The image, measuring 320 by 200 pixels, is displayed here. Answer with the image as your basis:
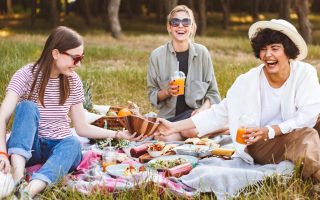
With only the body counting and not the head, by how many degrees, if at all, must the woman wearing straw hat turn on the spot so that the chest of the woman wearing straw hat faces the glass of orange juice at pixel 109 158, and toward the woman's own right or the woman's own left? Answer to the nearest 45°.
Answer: approximately 90° to the woman's own right

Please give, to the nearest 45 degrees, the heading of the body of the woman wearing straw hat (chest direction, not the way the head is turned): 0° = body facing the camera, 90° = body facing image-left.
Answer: approximately 0°

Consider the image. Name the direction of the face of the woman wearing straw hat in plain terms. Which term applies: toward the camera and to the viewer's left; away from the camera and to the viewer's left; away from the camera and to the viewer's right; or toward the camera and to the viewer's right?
toward the camera and to the viewer's left

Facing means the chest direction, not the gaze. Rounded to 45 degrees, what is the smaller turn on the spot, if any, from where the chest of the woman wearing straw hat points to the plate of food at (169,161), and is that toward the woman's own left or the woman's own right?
approximately 90° to the woman's own right

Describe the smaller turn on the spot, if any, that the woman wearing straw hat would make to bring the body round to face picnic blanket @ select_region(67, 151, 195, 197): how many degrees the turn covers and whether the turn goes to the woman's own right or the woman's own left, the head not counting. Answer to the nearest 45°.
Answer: approximately 45° to the woman's own right

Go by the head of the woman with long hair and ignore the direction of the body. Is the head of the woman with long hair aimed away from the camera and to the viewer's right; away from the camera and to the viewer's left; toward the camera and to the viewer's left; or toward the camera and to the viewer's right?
toward the camera and to the viewer's right

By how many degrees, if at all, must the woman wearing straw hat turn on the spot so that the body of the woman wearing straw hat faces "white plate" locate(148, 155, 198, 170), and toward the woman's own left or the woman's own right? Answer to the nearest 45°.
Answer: approximately 90° to the woman's own right
